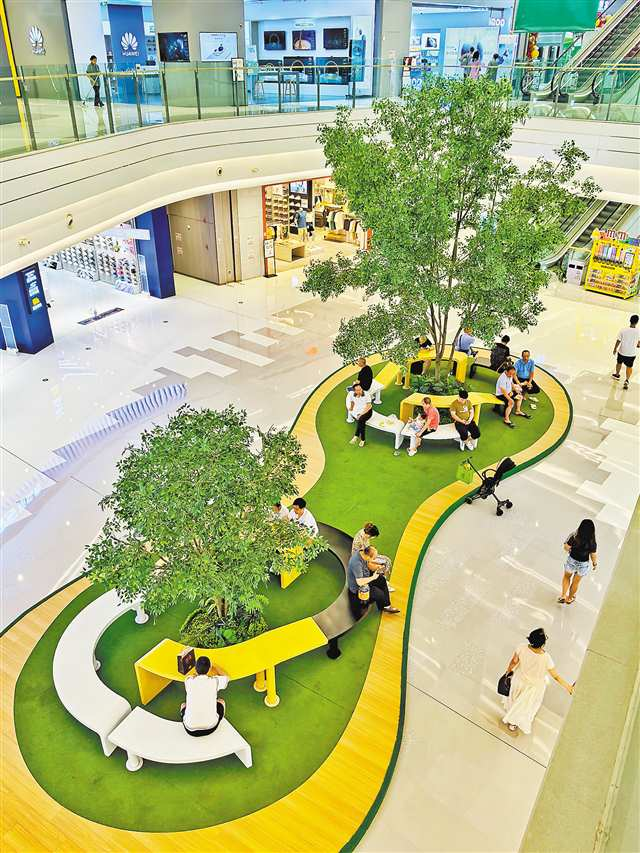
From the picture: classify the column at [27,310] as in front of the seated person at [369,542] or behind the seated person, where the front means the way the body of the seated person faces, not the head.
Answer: behind

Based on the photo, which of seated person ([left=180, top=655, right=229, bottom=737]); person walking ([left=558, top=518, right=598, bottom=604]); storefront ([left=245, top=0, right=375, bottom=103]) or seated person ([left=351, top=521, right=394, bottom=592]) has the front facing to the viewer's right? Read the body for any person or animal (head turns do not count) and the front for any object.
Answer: seated person ([left=351, top=521, right=394, bottom=592])

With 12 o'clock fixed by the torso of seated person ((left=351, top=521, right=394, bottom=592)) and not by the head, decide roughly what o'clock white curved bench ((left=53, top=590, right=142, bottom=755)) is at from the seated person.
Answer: The white curved bench is roughly at 5 o'clock from the seated person.

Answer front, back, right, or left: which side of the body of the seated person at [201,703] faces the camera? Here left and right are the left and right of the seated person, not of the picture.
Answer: back

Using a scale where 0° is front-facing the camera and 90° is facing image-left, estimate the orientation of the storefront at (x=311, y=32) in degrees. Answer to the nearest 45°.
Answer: approximately 0°

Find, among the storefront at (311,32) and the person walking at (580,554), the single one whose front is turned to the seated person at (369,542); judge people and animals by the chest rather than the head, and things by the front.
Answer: the storefront

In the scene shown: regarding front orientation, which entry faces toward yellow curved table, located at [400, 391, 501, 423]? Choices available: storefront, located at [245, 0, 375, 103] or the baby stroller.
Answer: the storefront

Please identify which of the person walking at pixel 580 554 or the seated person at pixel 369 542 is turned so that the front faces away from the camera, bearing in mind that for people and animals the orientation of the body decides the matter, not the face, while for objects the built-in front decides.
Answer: the person walking

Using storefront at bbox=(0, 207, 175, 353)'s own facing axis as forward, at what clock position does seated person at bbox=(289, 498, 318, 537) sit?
The seated person is roughly at 1 o'clock from the storefront.

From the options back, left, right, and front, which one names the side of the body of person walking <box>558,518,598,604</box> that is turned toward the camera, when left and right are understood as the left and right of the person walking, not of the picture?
back

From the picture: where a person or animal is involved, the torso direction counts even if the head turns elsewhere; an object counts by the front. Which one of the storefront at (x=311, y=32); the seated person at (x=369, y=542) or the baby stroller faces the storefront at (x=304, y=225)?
the storefront at (x=311, y=32)

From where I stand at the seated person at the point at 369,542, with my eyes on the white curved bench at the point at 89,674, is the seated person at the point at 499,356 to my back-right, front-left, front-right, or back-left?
back-right

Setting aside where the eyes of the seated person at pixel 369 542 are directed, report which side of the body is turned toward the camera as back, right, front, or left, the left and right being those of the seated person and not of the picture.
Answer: right
